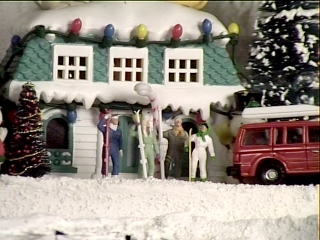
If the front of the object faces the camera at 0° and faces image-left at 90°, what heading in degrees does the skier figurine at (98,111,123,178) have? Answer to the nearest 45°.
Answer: approximately 0°

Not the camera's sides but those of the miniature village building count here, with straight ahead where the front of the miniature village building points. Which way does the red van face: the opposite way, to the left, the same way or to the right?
to the left

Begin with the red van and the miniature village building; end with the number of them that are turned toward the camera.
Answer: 1

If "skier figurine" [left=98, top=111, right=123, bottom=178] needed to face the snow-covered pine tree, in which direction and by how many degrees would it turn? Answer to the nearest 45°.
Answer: approximately 90° to its left

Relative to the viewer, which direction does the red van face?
to the viewer's right

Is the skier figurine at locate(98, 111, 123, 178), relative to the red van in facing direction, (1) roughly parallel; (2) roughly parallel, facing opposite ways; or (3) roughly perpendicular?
roughly perpendicular

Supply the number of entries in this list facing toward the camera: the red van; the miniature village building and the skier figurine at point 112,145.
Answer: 2

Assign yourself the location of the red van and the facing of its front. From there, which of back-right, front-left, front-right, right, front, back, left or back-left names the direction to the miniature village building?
back

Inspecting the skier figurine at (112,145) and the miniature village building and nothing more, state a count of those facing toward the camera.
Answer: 2

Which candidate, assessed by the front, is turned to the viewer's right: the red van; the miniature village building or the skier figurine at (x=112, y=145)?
the red van
